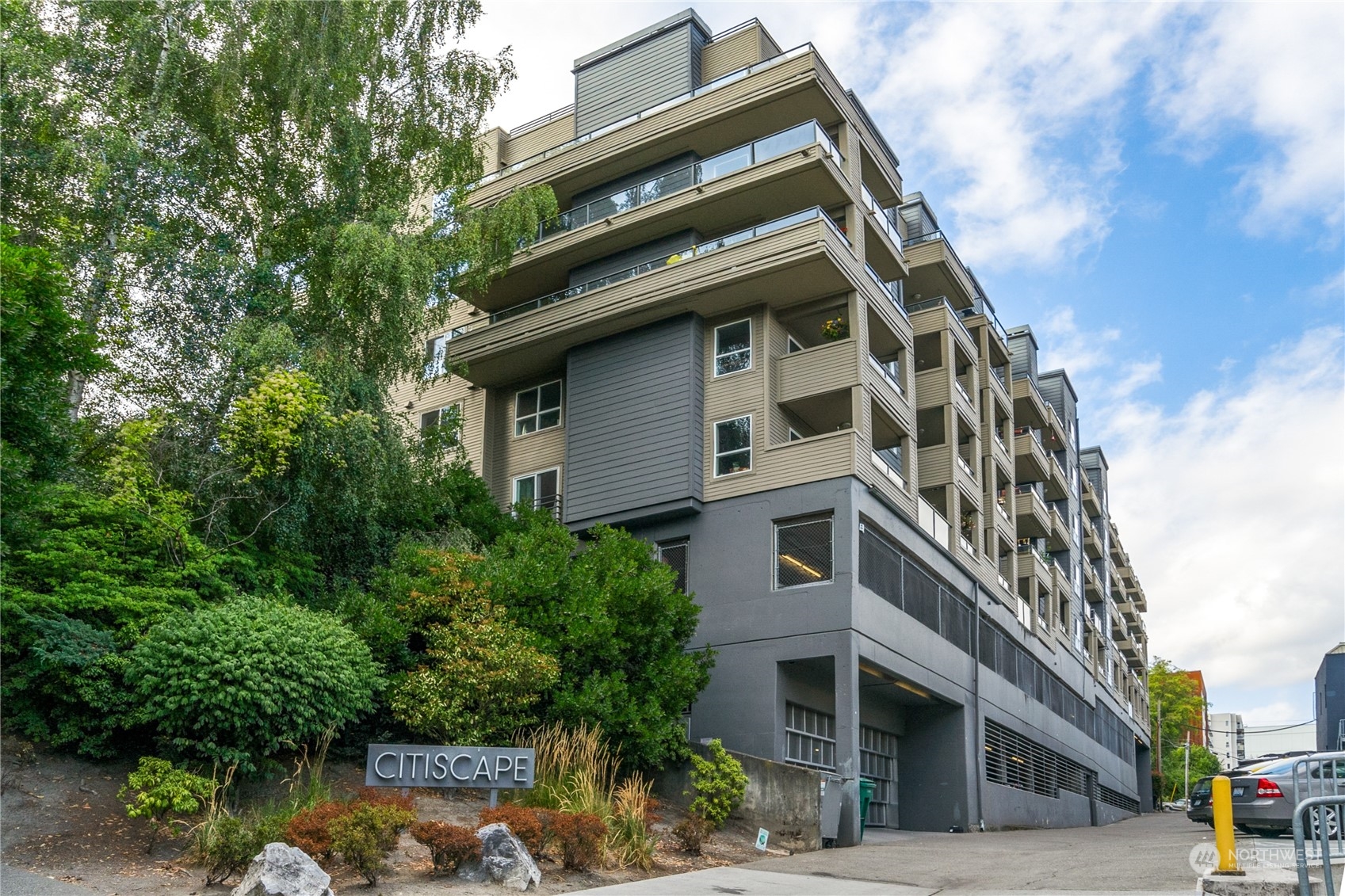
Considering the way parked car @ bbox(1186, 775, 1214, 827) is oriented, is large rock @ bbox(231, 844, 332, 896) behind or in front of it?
behind

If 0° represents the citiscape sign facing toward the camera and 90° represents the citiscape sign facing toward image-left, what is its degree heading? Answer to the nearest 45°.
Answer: approximately 0°

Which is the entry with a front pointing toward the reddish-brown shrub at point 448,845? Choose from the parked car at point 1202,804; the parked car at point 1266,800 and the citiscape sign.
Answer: the citiscape sign

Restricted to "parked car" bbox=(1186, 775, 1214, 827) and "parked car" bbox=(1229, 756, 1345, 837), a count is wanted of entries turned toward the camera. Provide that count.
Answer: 0

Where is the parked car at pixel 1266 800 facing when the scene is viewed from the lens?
facing away from the viewer and to the right of the viewer

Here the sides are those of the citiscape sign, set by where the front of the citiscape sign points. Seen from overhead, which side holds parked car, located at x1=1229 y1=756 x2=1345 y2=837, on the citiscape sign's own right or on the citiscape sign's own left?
on the citiscape sign's own left

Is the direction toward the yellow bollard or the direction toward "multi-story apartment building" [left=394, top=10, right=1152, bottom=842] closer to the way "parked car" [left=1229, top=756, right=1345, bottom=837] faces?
the multi-story apartment building

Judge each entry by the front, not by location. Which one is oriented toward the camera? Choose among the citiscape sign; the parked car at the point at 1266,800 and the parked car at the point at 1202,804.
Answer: the citiscape sign
